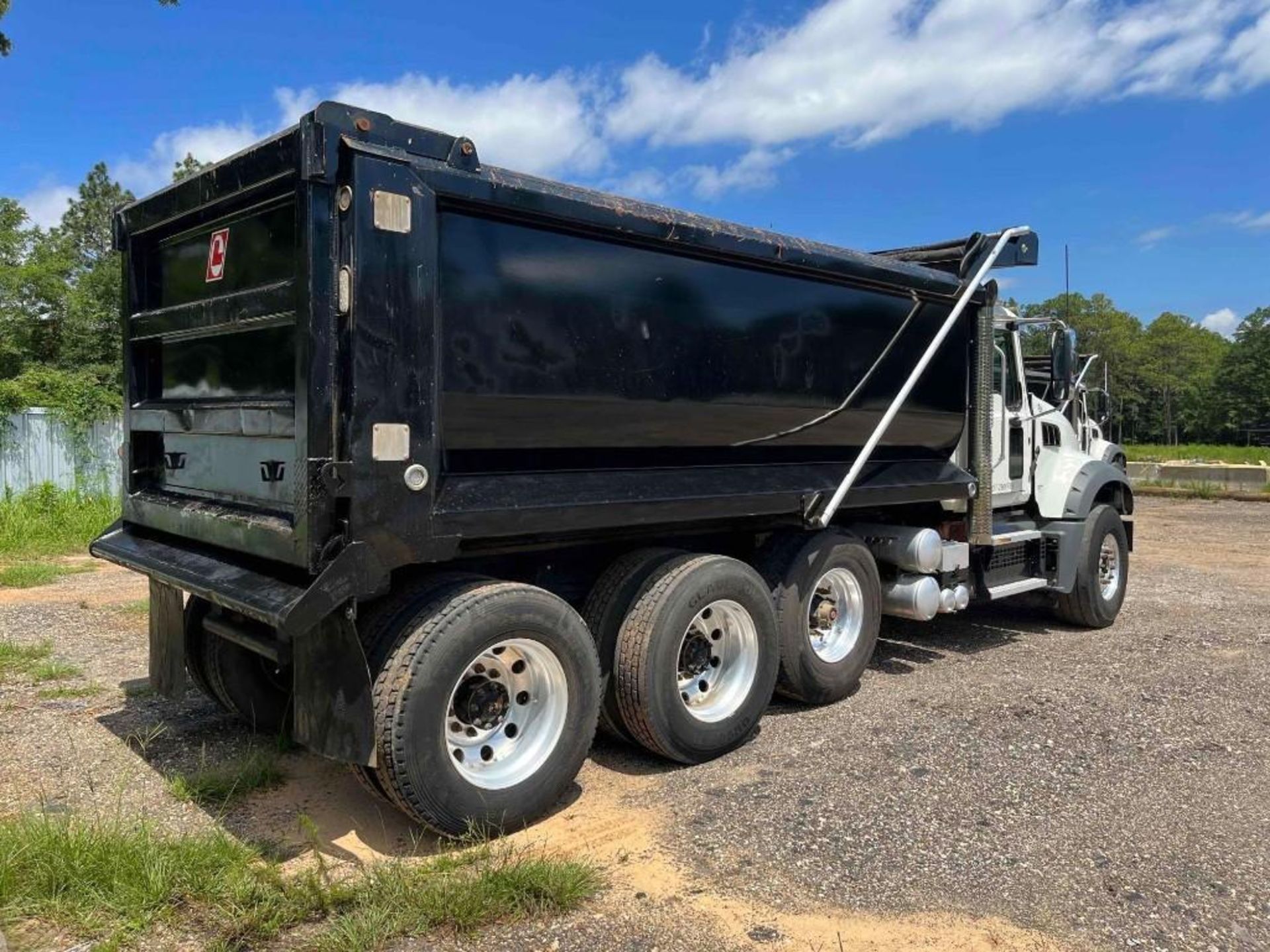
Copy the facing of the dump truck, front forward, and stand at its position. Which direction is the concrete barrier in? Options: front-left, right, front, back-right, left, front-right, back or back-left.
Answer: front

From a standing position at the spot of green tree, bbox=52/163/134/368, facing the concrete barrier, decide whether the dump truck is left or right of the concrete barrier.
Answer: right

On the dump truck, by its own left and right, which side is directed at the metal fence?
left

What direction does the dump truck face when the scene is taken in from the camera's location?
facing away from the viewer and to the right of the viewer

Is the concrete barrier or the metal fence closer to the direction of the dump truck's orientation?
the concrete barrier

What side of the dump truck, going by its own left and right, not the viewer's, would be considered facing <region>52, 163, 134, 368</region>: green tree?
left

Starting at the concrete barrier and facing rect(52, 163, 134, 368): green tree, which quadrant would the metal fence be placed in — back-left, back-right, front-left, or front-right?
front-left

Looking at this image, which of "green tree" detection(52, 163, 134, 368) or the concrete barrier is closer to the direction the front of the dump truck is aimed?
the concrete barrier
